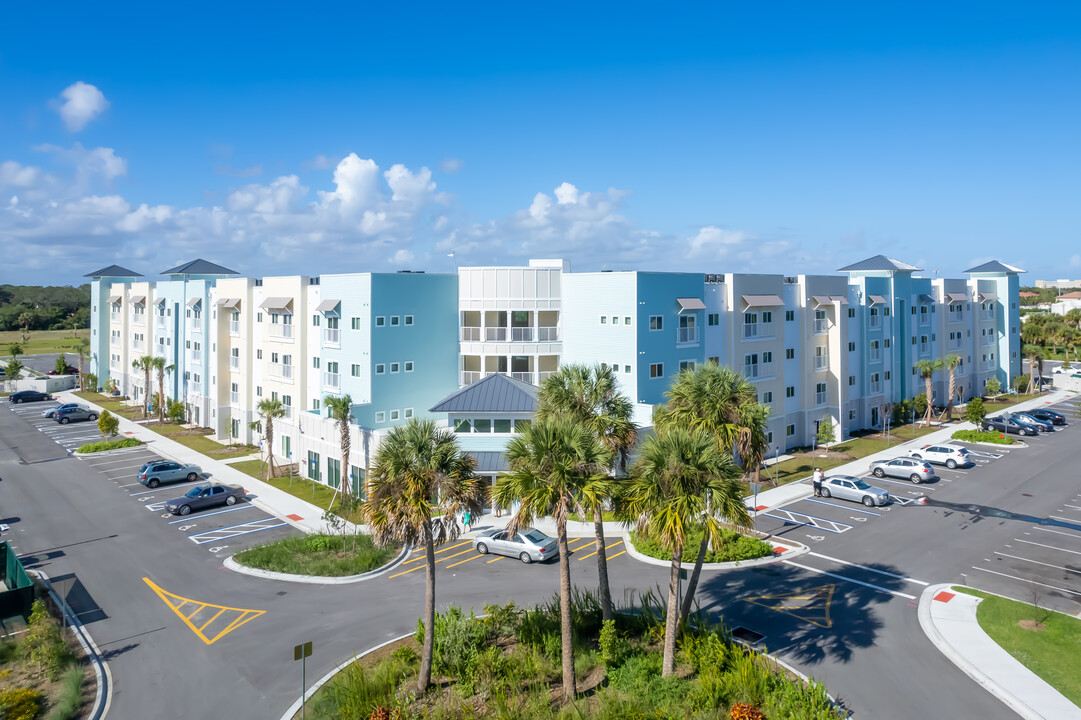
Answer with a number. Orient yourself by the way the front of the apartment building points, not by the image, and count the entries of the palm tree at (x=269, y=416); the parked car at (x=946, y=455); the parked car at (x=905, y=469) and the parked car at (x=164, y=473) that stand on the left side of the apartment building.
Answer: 2

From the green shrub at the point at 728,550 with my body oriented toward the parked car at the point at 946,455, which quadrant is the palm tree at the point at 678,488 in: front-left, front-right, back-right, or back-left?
back-right

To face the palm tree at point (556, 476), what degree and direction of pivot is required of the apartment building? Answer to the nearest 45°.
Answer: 0° — it already faces it

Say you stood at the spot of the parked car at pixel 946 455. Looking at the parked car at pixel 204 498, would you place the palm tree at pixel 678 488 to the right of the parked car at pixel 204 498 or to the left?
left

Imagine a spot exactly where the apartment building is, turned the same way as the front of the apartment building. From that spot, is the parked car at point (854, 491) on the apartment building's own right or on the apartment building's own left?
on the apartment building's own left

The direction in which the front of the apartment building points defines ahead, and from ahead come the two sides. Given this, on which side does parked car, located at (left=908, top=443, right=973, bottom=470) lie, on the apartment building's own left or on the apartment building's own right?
on the apartment building's own left

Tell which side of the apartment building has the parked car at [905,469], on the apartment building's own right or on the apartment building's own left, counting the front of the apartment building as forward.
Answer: on the apartment building's own left

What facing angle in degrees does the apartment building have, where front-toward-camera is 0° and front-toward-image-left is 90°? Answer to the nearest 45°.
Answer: approximately 0°

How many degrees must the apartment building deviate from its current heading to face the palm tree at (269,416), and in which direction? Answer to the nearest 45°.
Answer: approximately 90° to its right

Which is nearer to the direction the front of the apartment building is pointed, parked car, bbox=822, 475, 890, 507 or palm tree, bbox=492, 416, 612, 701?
the palm tree

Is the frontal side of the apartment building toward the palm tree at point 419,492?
yes
